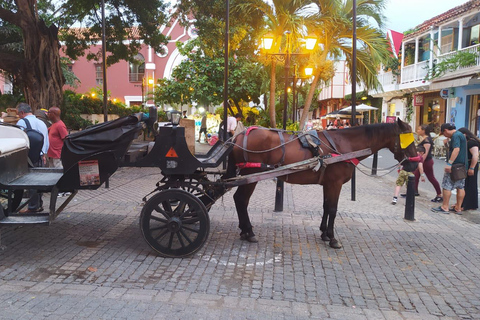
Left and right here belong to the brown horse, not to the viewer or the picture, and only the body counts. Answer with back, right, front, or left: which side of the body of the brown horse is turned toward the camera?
right

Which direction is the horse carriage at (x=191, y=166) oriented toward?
to the viewer's right

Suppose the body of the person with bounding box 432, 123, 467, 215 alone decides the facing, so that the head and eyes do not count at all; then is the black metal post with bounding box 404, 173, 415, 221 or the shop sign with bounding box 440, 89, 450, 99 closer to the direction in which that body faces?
the black metal post

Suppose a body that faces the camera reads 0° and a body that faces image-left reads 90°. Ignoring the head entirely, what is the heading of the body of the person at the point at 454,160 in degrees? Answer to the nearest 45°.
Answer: approximately 90°

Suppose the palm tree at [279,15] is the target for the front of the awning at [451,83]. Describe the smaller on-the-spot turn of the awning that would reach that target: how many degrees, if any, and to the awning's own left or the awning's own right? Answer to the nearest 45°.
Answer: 0° — it already faces it

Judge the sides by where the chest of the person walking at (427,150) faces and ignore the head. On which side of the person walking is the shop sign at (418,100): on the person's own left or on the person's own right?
on the person's own right

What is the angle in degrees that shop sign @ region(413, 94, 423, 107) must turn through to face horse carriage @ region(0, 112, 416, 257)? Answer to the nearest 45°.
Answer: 0° — it already faces it
